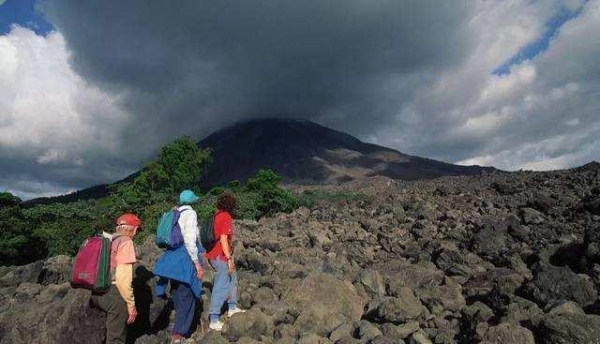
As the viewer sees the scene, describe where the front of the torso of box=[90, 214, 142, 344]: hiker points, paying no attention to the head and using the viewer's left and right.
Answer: facing to the right of the viewer

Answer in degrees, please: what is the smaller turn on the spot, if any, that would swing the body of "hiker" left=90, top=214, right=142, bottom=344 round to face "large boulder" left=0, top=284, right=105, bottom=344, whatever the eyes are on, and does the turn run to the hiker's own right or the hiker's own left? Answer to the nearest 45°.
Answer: approximately 135° to the hiker's own left

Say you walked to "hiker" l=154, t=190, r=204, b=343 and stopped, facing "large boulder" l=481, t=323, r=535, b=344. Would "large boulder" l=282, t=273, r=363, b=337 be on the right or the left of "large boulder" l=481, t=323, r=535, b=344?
left

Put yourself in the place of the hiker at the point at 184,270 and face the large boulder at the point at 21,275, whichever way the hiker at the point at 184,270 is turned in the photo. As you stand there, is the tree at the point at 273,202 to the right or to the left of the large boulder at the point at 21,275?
right

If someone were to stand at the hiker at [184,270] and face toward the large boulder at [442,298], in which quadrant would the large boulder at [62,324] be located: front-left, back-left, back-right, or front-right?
back-left
